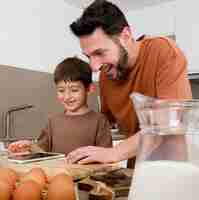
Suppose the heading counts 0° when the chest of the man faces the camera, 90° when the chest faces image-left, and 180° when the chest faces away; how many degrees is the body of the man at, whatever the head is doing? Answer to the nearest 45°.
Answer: approximately 45°

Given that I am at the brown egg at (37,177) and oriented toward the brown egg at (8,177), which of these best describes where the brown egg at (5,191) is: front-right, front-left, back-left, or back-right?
front-left

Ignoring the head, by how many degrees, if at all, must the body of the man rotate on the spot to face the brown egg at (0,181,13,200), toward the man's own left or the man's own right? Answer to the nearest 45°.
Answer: approximately 45° to the man's own left

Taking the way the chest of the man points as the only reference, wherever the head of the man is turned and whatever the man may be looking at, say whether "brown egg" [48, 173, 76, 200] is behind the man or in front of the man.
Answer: in front

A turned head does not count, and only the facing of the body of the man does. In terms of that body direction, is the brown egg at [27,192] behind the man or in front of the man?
in front

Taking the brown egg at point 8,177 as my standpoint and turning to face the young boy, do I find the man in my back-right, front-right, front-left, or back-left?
front-right

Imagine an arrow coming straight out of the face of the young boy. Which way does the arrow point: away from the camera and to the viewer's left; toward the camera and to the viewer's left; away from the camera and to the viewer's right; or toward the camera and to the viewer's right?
toward the camera and to the viewer's left

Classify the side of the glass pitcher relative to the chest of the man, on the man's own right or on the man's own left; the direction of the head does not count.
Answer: on the man's own left

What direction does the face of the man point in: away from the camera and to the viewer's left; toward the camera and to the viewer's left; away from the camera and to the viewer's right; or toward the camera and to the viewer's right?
toward the camera and to the viewer's left

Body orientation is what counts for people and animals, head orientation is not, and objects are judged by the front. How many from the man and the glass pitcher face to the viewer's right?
0
